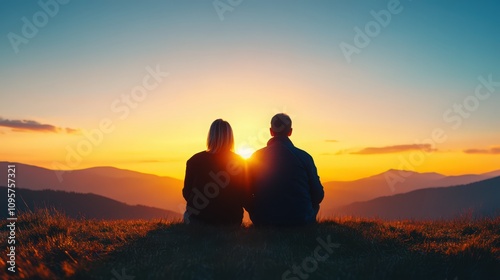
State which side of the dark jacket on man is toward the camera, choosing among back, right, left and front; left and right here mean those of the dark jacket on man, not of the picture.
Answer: back

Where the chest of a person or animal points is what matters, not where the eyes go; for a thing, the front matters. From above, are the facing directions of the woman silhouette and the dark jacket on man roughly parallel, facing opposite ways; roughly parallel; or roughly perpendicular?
roughly parallel

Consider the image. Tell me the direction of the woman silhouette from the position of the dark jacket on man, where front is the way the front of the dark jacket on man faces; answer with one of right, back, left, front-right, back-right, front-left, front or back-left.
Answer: left

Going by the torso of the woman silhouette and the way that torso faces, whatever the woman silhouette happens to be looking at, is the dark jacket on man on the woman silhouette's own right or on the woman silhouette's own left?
on the woman silhouette's own right

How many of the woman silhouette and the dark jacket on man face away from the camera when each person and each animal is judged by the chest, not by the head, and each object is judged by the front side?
2

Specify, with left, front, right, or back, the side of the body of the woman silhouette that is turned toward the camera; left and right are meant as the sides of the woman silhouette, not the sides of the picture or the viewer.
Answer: back
